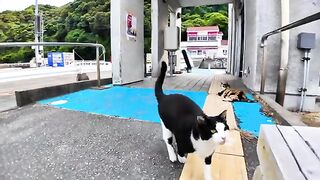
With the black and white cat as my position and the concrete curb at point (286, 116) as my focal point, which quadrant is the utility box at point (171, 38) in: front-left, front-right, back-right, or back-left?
front-left

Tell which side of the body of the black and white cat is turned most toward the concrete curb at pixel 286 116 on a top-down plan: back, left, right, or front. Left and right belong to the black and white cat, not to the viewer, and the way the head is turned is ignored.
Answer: left

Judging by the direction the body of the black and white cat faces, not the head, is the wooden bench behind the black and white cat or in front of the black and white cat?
in front

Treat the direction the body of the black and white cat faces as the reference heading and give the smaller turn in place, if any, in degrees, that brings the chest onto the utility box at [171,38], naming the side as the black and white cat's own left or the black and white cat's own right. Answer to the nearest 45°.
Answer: approximately 135° to the black and white cat's own left

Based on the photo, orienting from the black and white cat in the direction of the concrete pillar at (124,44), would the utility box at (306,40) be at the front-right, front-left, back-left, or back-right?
front-right

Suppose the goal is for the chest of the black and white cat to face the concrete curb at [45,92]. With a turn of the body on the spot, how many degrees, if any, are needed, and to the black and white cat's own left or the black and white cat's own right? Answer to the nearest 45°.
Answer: approximately 180°

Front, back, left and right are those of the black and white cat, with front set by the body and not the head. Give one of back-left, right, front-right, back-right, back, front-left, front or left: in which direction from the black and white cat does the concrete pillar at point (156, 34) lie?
back-left

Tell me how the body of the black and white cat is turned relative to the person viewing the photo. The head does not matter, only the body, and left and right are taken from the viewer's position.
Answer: facing the viewer and to the right of the viewer

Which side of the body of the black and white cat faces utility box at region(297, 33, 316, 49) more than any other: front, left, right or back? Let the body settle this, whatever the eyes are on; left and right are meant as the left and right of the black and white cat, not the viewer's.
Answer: left
